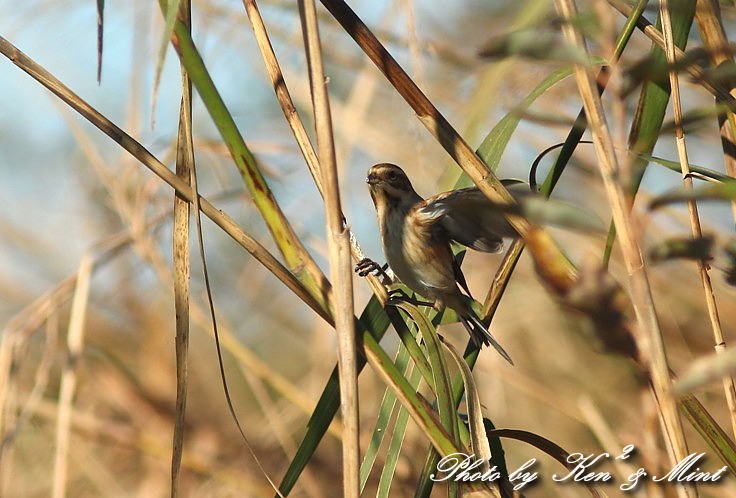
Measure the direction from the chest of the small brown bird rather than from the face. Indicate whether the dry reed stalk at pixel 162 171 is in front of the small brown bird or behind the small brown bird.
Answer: in front

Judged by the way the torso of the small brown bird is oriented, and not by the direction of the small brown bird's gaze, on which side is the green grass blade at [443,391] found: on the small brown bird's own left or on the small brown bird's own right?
on the small brown bird's own left

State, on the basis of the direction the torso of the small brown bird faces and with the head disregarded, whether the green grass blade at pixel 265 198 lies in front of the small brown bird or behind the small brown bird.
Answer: in front

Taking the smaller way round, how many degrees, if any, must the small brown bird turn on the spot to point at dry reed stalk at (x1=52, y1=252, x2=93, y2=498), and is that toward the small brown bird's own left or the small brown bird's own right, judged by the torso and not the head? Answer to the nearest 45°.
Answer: approximately 45° to the small brown bird's own right

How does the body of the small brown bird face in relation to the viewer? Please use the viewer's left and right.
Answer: facing the viewer and to the left of the viewer

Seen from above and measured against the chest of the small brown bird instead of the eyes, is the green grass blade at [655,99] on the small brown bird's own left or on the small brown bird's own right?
on the small brown bird's own left

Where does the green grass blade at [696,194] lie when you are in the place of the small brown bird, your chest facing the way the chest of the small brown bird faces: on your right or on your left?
on your left
